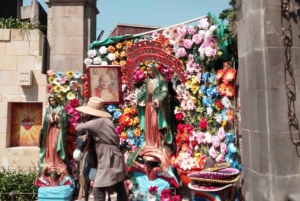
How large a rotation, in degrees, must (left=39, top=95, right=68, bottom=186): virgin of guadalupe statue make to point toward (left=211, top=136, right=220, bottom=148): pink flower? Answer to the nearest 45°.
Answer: approximately 45° to its left

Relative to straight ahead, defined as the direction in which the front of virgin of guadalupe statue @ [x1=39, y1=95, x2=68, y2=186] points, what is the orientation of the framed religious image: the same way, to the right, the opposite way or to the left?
the same way

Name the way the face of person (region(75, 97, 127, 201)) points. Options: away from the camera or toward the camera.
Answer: away from the camera

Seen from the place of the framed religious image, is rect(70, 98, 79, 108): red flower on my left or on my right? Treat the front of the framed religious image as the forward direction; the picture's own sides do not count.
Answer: on my right

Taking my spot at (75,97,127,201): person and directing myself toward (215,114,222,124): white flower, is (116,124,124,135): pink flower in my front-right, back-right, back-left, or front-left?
front-left

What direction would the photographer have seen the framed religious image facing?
facing the viewer

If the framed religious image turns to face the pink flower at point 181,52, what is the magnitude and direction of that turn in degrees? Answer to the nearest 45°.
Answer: approximately 45° to its left

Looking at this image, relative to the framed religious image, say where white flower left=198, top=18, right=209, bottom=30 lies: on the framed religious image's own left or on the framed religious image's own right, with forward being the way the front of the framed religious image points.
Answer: on the framed religious image's own left

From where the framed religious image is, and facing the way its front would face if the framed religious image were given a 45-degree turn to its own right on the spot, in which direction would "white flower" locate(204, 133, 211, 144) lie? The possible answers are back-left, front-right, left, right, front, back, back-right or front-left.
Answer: left

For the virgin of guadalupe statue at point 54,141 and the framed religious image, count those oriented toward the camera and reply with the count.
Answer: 2
